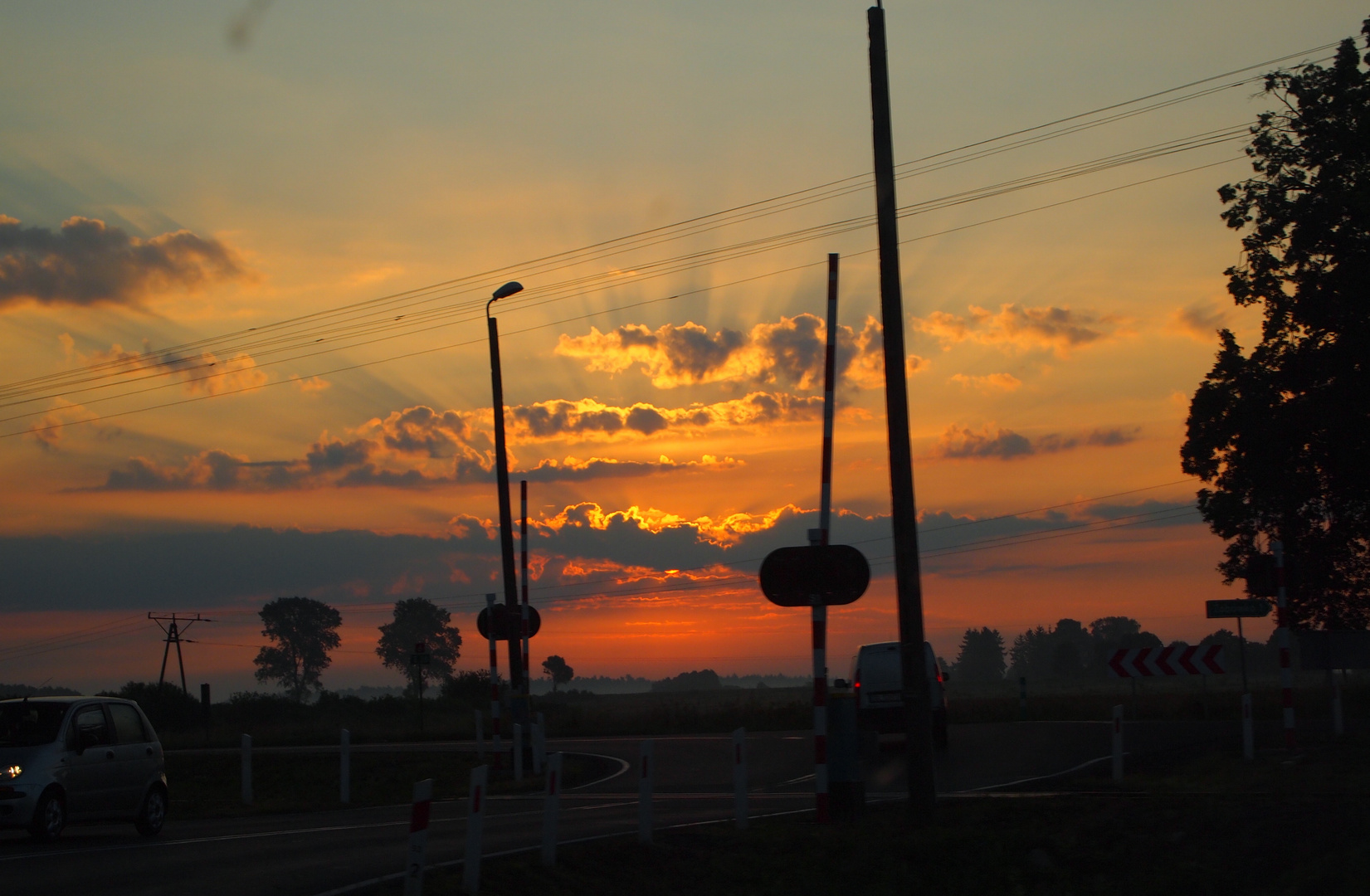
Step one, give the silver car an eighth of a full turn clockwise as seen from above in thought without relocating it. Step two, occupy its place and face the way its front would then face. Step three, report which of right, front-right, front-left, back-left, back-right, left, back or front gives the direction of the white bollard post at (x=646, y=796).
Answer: back-left

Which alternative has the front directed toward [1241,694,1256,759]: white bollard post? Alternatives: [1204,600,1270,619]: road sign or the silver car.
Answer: the road sign

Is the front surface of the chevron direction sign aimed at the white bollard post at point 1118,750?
yes

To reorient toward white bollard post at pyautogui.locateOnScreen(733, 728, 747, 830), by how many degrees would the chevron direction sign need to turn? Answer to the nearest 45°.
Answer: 0° — it already faces it

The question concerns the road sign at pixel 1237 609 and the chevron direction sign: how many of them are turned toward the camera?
2

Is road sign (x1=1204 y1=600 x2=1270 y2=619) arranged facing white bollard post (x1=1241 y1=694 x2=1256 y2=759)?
yes

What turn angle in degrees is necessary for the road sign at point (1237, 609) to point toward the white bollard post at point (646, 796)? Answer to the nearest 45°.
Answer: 0° — it already faces it

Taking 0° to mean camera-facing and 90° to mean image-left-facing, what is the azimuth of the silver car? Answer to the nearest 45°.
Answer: approximately 45°

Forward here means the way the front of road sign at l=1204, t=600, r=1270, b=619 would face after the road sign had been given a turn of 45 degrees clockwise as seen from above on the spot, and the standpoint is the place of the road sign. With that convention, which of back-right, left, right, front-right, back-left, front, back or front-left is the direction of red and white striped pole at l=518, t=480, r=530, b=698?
front-right

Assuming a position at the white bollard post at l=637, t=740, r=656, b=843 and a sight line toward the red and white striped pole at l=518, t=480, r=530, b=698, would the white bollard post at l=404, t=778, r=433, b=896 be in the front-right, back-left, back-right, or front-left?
back-left

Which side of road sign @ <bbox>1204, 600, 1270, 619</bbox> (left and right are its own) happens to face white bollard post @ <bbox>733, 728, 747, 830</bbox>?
front

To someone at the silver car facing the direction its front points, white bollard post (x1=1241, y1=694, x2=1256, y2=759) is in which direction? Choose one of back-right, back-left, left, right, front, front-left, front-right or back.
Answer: back-left

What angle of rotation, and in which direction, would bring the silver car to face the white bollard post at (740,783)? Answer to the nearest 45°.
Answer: approximately 90° to its left
